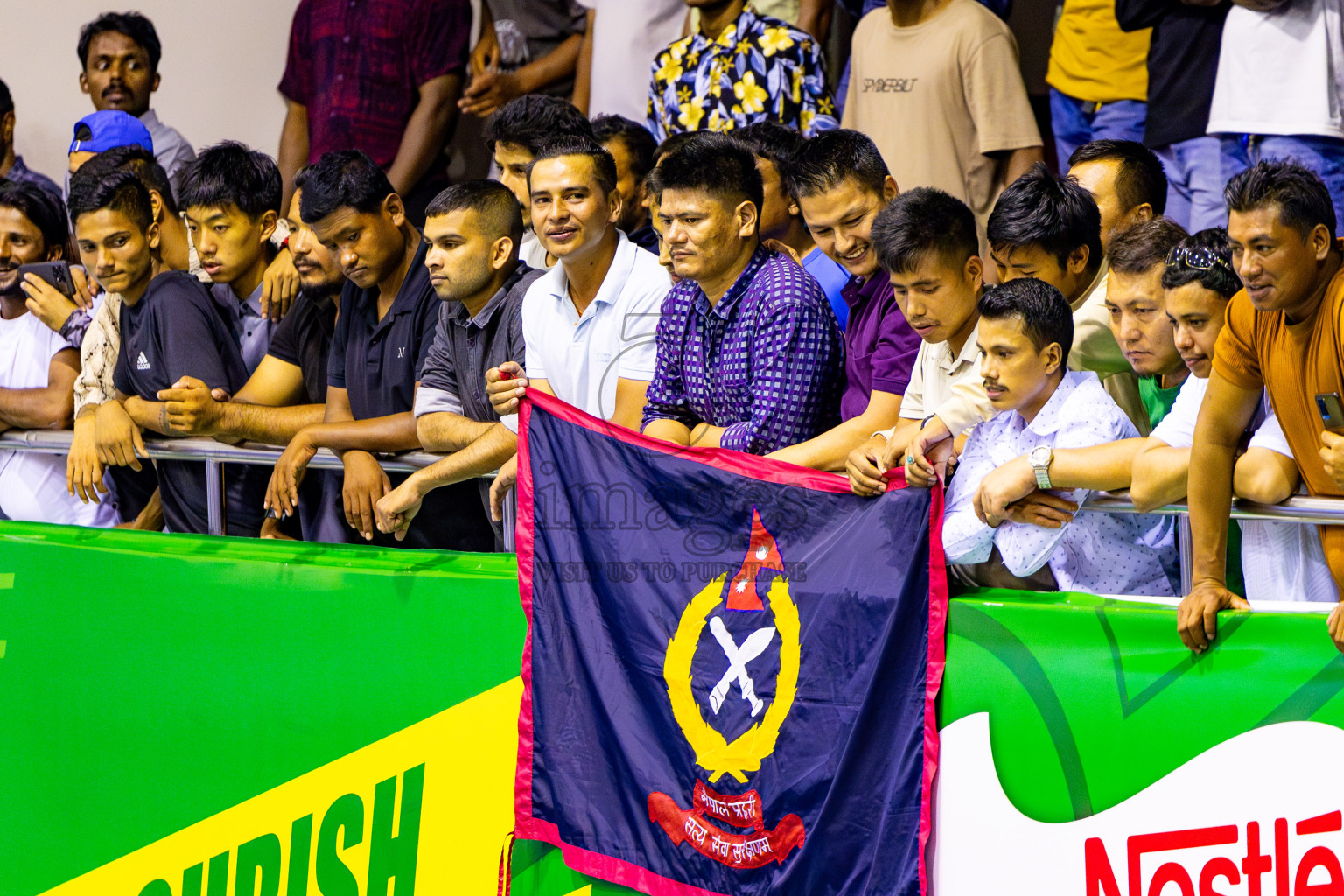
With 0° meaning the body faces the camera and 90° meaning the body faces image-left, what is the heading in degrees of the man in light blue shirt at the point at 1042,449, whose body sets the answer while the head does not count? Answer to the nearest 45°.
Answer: approximately 45°

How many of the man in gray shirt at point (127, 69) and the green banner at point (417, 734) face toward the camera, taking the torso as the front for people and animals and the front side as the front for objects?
2

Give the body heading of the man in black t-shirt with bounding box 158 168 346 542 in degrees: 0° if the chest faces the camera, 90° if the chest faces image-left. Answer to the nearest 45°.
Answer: approximately 45°

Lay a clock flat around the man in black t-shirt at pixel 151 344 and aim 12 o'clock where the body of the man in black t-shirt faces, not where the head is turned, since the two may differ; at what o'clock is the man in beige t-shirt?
The man in beige t-shirt is roughly at 8 o'clock from the man in black t-shirt.

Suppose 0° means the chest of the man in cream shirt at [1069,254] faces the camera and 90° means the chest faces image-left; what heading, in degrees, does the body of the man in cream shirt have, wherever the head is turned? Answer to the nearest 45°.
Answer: approximately 45°

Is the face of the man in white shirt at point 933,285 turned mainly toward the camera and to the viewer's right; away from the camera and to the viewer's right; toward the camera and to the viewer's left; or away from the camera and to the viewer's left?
toward the camera and to the viewer's left

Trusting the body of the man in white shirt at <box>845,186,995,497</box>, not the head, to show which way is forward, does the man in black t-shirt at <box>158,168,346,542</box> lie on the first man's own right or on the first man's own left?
on the first man's own right

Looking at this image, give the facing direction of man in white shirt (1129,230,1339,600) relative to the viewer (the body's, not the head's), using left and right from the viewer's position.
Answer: facing the viewer and to the left of the viewer

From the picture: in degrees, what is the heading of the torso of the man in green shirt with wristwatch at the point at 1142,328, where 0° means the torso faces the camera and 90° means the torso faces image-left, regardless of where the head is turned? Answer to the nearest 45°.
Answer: approximately 45°
